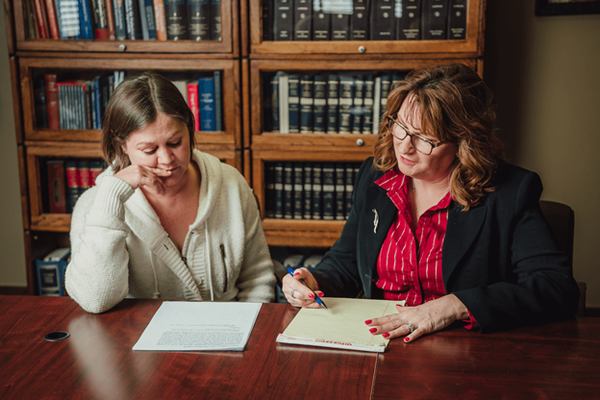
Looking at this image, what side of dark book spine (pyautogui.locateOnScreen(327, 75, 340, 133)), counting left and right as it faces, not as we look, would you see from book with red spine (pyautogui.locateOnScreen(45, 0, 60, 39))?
right

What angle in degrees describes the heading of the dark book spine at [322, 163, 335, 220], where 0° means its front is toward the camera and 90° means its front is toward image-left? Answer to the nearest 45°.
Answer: approximately 0°

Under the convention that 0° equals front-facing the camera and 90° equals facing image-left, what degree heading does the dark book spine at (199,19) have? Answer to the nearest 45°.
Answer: approximately 0°
